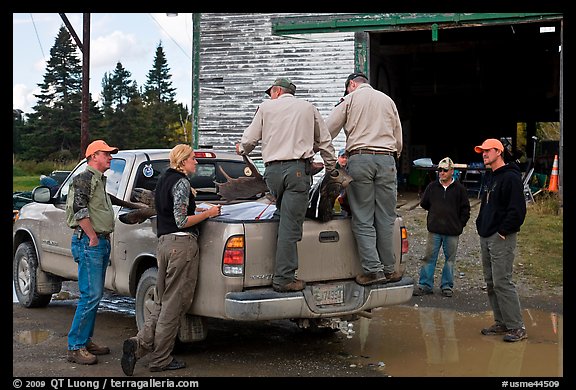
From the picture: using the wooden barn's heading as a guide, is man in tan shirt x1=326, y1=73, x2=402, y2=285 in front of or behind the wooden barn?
in front

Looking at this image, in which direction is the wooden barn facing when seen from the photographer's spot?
facing the viewer

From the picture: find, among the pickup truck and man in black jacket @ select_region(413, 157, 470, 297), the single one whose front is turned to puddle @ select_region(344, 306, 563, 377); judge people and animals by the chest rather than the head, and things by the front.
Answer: the man in black jacket

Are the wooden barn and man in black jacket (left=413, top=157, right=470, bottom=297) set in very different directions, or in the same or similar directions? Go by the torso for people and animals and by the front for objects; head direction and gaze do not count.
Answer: same or similar directions

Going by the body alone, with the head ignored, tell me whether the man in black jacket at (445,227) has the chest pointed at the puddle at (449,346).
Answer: yes

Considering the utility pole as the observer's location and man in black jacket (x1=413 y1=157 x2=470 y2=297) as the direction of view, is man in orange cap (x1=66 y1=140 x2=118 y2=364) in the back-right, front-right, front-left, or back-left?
front-right

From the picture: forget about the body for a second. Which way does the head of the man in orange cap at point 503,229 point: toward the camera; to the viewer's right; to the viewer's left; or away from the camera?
to the viewer's left

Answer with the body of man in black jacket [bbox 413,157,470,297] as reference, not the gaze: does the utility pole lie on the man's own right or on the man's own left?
on the man's own right

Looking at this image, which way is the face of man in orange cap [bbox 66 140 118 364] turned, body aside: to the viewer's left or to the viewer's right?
to the viewer's right

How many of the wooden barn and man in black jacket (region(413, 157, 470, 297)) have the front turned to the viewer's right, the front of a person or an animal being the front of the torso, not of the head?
0

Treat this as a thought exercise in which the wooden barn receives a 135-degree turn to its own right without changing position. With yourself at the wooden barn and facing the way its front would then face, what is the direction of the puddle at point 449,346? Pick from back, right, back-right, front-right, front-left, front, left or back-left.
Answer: back-left

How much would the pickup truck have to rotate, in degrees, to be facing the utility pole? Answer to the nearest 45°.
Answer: approximately 45° to its right

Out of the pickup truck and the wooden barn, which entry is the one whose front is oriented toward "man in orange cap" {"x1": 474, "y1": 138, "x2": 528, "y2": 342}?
the wooden barn

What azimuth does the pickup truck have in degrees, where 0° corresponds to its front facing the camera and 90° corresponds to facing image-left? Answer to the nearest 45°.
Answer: approximately 135°
